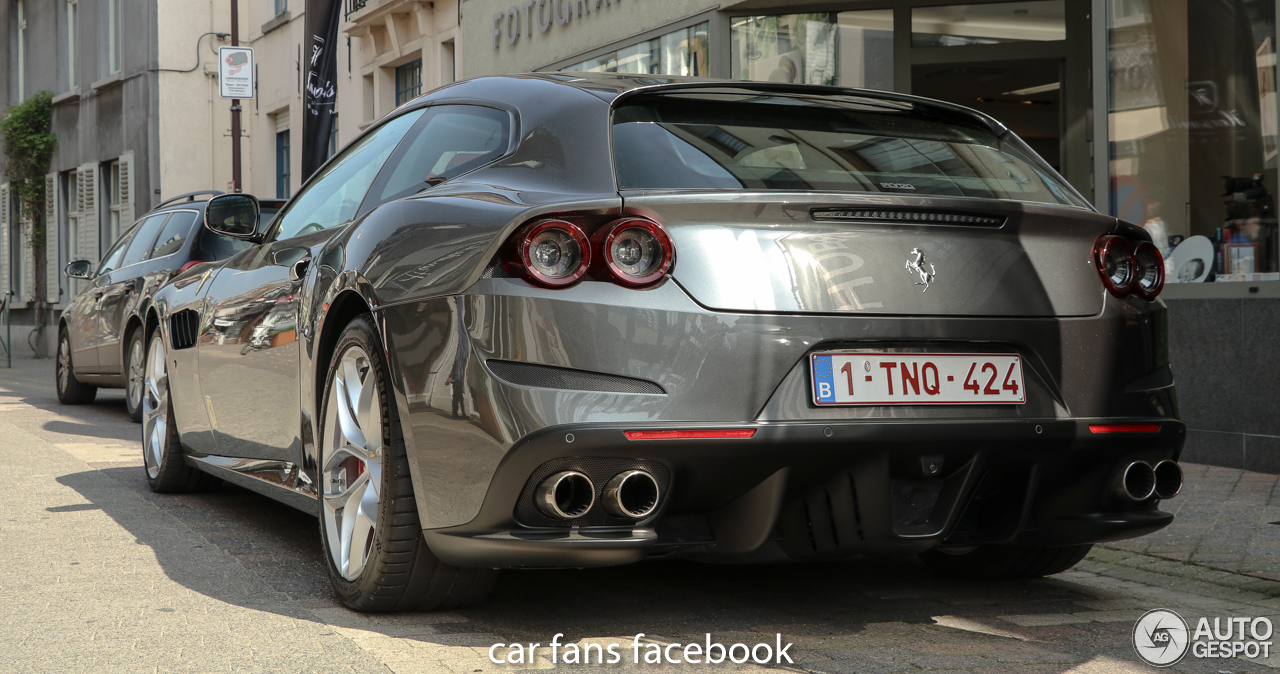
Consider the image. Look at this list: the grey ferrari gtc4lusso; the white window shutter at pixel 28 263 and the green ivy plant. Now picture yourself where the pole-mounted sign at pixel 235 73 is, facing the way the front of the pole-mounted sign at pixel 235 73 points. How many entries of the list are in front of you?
1

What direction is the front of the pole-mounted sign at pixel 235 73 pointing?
toward the camera

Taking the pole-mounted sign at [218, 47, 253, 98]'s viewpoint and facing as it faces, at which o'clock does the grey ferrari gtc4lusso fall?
The grey ferrari gtc4lusso is roughly at 12 o'clock from the pole-mounted sign.

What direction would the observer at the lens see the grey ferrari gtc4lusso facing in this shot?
facing away from the viewer and to the left of the viewer

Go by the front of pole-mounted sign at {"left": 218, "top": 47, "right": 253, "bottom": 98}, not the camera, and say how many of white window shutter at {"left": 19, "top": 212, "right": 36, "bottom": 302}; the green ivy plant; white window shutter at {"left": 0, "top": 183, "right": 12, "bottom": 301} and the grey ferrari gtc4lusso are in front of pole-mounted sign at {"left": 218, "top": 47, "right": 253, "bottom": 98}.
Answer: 1

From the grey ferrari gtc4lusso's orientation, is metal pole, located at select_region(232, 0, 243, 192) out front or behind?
out front

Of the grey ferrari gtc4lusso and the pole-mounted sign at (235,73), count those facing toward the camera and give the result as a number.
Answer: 1

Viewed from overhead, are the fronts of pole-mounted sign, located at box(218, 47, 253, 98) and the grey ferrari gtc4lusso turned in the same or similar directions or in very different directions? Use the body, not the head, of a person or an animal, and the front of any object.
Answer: very different directions

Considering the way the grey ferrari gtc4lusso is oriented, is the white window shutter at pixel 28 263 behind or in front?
in front
